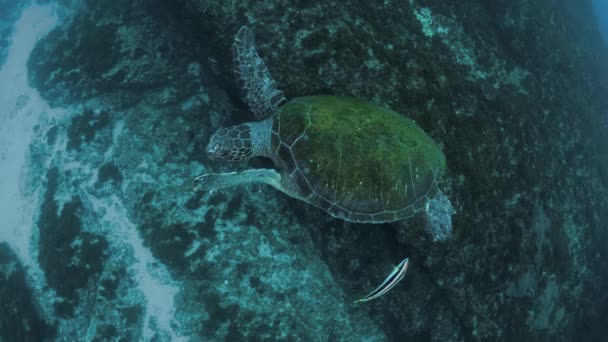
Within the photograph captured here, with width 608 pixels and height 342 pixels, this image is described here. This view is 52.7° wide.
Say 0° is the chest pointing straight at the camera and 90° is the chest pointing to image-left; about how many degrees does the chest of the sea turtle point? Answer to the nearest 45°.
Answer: approximately 90°
